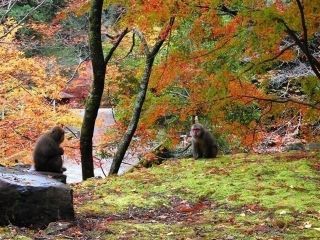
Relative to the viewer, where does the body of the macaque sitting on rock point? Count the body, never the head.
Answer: to the viewer's right

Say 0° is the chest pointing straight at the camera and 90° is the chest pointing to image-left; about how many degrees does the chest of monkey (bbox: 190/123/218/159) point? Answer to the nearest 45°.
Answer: approximately 45°

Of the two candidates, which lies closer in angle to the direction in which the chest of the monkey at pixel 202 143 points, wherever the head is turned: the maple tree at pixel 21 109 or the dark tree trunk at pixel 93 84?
the dark tree trunk

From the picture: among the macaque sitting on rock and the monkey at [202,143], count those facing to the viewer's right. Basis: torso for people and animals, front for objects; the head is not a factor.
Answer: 1

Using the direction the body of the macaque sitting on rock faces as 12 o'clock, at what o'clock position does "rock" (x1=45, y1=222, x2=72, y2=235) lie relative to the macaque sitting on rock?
The rock is roughly at 3 o'clock from the macaque sitting on rock.
